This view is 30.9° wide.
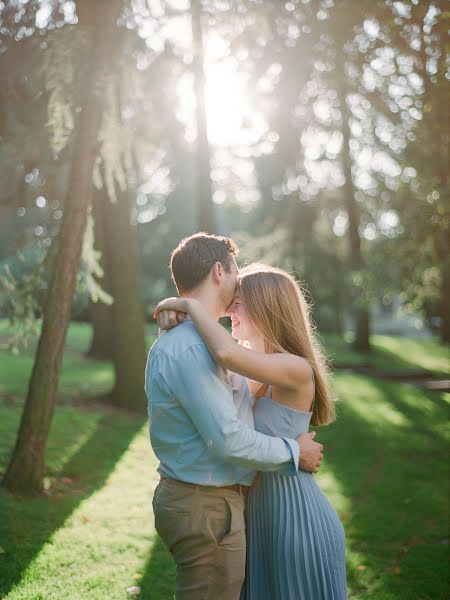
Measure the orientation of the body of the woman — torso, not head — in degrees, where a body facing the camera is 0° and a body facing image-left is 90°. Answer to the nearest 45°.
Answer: approximately 90°

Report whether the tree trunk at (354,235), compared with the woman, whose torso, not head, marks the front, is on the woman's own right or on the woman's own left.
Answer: on the woman's own right

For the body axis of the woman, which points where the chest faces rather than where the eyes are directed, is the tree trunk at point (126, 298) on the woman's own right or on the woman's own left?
on the woman's own right

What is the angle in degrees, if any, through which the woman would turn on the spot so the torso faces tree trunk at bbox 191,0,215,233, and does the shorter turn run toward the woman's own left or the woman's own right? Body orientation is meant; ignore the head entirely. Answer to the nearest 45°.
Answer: approximately 90° to the woman's own right

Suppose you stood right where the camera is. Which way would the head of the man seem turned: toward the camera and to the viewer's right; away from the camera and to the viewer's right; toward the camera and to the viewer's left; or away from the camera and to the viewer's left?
away from the camera and to the viewer's right

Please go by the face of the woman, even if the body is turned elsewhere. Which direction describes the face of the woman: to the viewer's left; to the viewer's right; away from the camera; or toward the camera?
to the viewer's left
